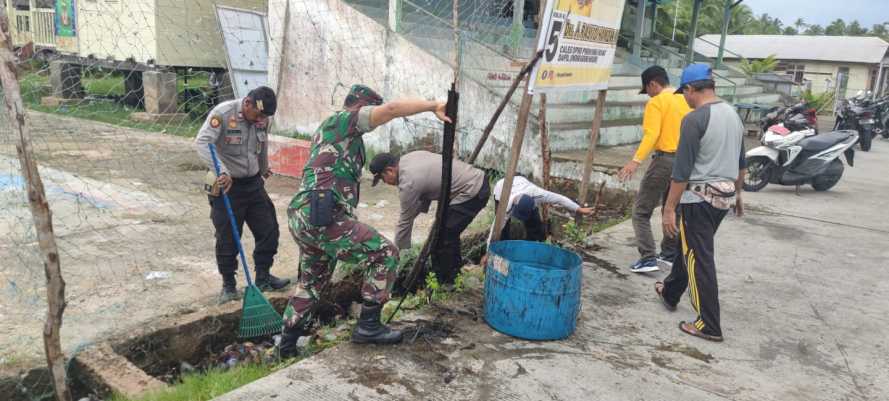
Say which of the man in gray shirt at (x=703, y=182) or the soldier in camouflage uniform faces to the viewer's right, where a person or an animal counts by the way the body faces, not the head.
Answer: the soldier in camouflage uniform

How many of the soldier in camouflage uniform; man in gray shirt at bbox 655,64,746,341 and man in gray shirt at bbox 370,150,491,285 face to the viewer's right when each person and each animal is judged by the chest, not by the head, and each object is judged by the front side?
1

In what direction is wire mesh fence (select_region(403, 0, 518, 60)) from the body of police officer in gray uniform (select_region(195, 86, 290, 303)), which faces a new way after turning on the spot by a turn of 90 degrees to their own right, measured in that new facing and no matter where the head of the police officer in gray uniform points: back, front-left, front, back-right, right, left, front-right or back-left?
back

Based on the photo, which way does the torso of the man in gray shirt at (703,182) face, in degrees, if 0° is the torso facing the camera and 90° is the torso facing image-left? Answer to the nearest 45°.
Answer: approximately 135°

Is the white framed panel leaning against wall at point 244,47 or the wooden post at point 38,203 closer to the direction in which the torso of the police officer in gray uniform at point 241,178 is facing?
the wooden post

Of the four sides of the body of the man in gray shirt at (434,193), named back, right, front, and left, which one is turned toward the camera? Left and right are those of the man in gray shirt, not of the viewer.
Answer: left

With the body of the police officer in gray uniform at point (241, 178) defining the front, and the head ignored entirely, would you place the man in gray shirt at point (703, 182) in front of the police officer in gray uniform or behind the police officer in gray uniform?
in front

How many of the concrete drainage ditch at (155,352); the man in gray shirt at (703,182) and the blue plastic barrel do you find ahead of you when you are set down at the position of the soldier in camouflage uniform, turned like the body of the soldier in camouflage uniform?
2

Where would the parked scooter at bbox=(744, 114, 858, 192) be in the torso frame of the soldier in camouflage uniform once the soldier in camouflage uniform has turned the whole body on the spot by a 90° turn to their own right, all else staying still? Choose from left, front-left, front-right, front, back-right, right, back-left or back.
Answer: back-left

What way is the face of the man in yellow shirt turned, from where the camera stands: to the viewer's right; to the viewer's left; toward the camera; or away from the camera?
to the viewer's left

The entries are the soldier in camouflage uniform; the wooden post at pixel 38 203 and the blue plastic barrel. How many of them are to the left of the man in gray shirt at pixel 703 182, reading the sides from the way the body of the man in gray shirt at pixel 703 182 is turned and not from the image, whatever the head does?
3

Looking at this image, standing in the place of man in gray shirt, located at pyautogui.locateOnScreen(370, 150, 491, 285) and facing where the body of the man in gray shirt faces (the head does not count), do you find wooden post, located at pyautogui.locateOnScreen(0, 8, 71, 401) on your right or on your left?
on your left

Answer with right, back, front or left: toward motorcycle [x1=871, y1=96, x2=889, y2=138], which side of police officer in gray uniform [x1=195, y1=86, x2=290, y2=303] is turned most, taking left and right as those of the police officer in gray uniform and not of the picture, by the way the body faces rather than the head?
left

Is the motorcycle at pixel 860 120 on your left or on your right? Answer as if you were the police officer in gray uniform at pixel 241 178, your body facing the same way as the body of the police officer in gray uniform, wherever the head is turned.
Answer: on your left

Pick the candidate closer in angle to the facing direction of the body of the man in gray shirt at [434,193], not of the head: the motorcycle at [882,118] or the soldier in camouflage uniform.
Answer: the soldier in camouflage uniform

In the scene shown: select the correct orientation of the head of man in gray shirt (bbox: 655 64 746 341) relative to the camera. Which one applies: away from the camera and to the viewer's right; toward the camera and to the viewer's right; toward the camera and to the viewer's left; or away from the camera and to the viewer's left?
away from the camera and to the viewer's left

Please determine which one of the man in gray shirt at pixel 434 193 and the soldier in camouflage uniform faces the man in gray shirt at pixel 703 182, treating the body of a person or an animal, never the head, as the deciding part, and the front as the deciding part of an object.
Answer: the soldier in camouflage uniform
